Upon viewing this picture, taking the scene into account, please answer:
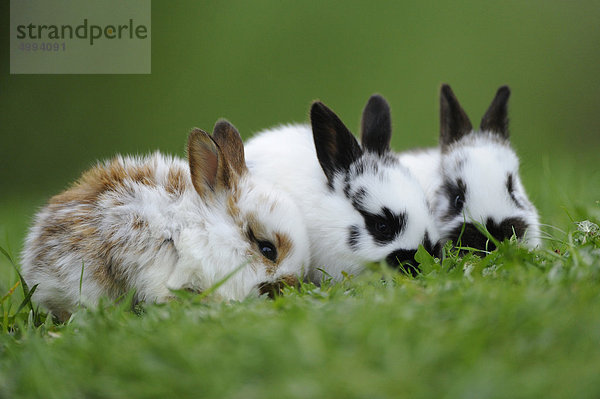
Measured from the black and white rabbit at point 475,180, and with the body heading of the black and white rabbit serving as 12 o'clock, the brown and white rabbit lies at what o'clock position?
The brown and white rabbit is roughly at 3 o'clock from the black and white rabbit.

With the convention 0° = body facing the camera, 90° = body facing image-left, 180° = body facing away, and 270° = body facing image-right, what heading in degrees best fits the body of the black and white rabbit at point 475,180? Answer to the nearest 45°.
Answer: approximately 315°

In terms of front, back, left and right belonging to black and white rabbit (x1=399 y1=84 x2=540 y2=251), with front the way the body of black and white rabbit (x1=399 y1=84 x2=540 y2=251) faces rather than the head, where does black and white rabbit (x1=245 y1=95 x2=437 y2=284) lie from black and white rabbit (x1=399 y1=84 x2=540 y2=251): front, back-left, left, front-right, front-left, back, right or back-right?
right

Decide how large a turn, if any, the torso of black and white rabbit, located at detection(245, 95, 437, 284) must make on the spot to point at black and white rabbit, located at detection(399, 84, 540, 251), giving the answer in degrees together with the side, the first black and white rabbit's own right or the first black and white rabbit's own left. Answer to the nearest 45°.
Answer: approximately 90° to the first black and white rabbit's own left

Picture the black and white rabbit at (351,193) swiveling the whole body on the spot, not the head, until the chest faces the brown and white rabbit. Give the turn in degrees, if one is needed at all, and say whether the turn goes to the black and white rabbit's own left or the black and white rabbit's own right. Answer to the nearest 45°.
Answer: approximately 90° to the black and white rabbit's own right

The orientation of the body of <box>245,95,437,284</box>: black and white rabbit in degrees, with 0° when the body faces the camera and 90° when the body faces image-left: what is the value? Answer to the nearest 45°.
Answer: approximately 315°
